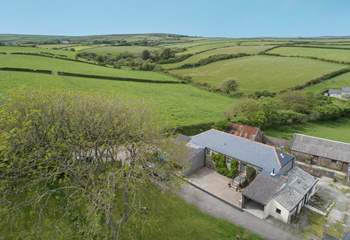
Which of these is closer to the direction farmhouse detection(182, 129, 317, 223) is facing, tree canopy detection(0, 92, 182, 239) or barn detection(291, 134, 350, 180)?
the tree canopy

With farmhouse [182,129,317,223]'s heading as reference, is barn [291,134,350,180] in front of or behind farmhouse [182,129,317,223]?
behind

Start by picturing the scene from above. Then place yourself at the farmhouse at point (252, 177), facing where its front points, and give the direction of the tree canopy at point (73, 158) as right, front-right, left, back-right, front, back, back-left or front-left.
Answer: front
